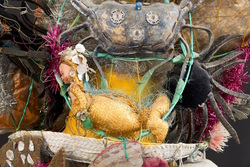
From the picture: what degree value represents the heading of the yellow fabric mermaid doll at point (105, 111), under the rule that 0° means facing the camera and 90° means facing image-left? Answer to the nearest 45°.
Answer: approximately 90°
